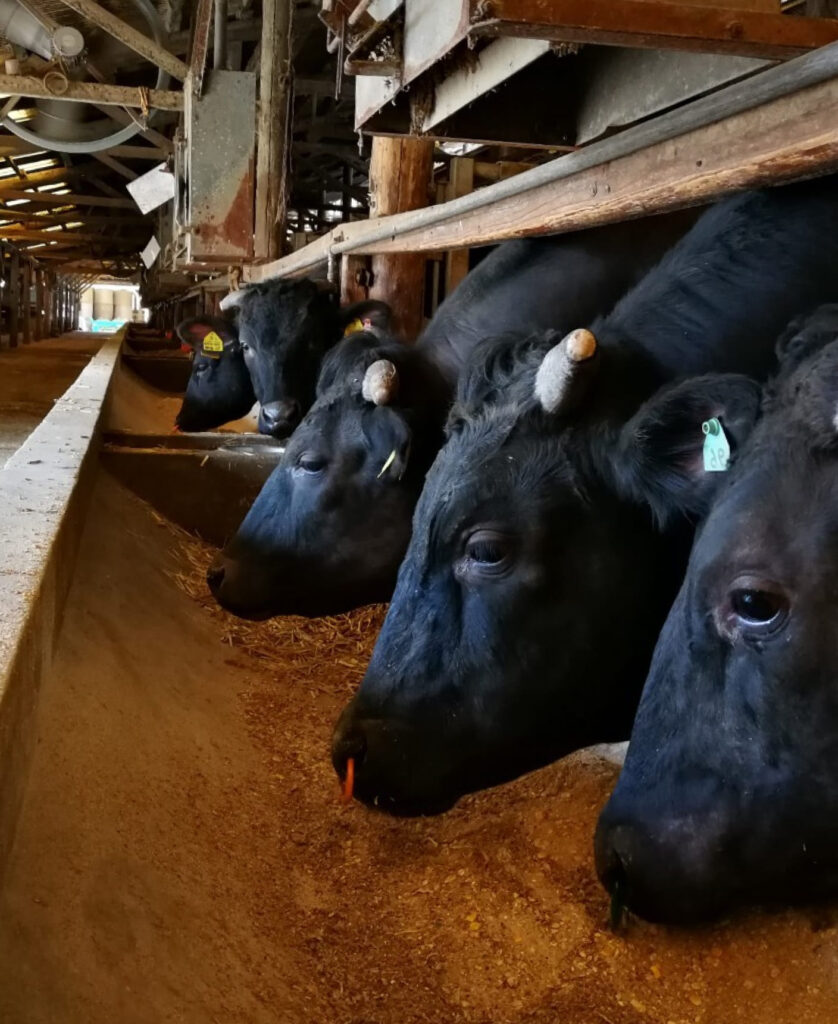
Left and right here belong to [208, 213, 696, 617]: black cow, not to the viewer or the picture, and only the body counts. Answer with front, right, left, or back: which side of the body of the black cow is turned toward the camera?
left

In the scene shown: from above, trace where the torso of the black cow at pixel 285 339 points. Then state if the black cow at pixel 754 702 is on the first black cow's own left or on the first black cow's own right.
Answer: on the first black cow's own left

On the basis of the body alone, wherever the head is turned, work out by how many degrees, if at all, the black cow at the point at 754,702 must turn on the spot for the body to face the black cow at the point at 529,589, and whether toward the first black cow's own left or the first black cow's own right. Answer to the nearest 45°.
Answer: approximately 45° to the first black cow's own right

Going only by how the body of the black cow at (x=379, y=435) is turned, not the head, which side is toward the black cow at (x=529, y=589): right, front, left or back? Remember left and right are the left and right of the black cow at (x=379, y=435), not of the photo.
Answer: left

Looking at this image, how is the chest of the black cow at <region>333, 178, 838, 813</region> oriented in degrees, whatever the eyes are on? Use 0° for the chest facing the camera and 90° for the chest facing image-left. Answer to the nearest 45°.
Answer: approximately 90°

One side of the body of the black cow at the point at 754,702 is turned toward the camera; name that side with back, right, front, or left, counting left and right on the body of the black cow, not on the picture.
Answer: left

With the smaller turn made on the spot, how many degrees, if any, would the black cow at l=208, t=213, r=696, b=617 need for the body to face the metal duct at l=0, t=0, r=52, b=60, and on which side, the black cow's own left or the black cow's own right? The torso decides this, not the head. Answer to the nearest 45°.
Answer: approximately 45° to the black cow's own right

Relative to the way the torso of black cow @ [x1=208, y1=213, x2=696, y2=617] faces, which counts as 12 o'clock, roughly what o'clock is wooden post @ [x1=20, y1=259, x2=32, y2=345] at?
The wooden post is roughly at 2 o'clock from the black cow.

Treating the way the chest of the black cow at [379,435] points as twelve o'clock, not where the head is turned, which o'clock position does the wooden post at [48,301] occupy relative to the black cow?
The wooden post is roughly at 2 o'clock from the black cow.
